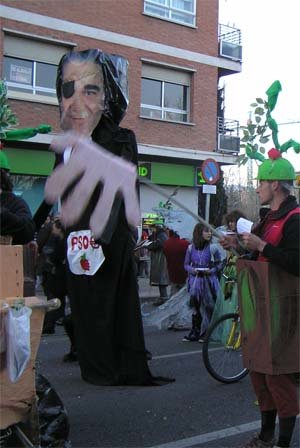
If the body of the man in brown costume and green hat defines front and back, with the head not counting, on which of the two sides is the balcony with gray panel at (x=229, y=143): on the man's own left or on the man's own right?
on the man's own right

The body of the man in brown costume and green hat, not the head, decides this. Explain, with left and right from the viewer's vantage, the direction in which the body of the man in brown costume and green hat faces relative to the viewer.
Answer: facing to the left of the viewer

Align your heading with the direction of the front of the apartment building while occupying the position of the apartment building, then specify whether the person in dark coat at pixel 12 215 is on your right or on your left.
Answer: on your right

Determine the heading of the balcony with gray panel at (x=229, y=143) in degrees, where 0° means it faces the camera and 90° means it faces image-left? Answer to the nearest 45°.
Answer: approximately 315°

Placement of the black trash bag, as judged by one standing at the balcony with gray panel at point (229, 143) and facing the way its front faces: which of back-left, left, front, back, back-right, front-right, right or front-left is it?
front-right

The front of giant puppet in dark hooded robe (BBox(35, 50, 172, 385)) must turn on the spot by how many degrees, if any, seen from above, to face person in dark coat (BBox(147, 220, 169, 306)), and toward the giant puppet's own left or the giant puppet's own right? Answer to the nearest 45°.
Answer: approximately 135° to the giant puppet's own right

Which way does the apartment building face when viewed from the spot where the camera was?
facing the viewer and to the right of the viewer

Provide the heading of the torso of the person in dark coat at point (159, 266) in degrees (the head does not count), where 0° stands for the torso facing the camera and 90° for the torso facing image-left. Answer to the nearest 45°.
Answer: approximately 45°

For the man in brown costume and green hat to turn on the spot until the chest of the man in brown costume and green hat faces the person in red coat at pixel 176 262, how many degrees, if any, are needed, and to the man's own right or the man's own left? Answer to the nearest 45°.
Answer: approximately 90° to the man's own right
